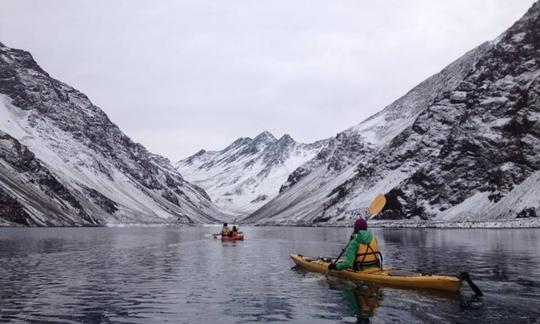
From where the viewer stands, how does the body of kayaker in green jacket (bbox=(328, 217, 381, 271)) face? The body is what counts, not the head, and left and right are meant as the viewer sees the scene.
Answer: facing away from the viewer and to the left of the viewer
